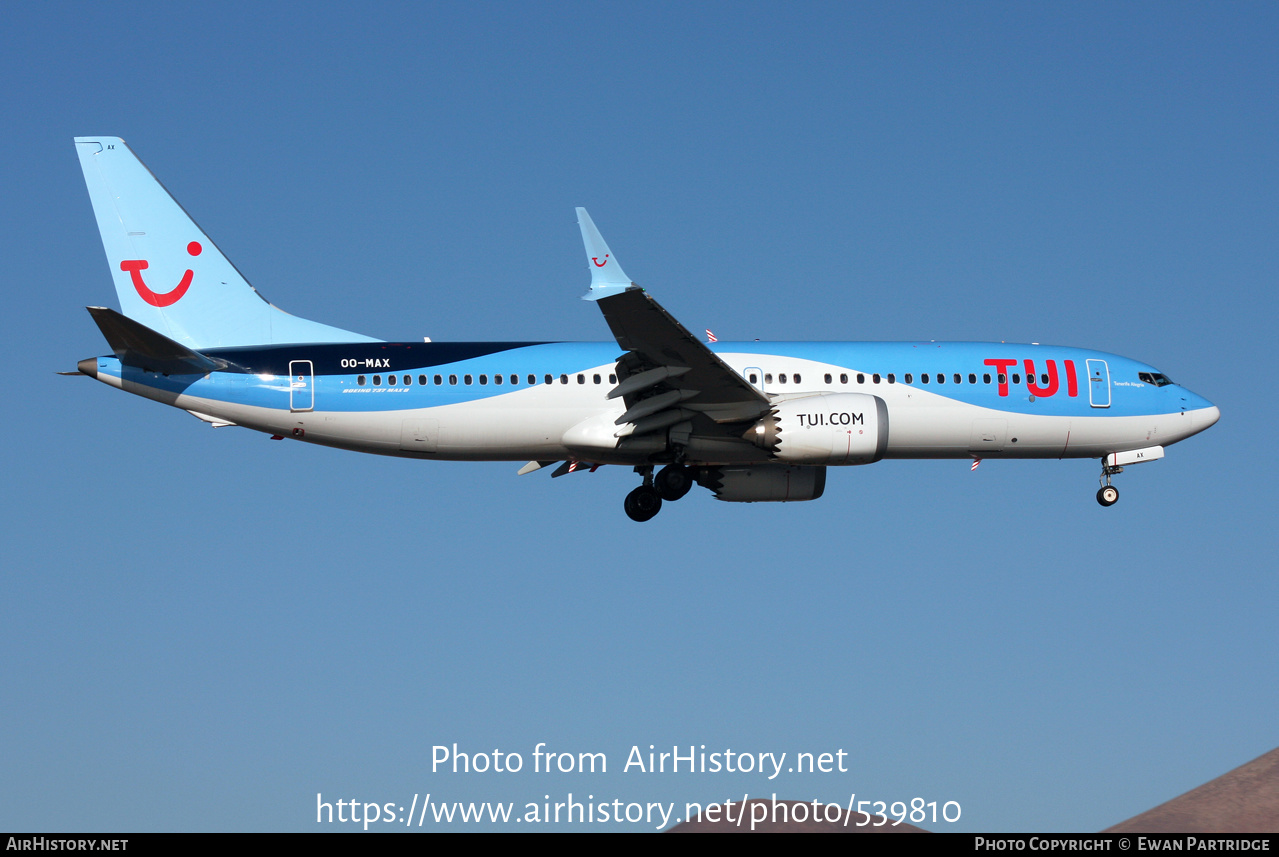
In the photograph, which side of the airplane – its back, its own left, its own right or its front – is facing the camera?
right
